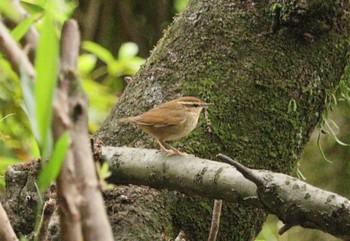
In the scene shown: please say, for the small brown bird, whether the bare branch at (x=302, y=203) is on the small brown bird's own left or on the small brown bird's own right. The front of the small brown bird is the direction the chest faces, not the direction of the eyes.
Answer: on the small brown bird's own right

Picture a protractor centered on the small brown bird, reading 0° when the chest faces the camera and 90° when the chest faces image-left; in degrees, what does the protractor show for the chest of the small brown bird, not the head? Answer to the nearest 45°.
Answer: approximately 270°

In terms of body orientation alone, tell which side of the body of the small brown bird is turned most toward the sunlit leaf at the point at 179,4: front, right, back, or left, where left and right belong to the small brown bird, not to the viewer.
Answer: left

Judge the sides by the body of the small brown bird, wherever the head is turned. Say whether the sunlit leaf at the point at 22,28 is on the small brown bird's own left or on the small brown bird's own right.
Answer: on the small brown bird's own right

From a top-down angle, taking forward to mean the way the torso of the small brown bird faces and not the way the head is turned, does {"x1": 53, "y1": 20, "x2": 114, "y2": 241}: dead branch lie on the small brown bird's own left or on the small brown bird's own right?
on the small brown bird's own right
